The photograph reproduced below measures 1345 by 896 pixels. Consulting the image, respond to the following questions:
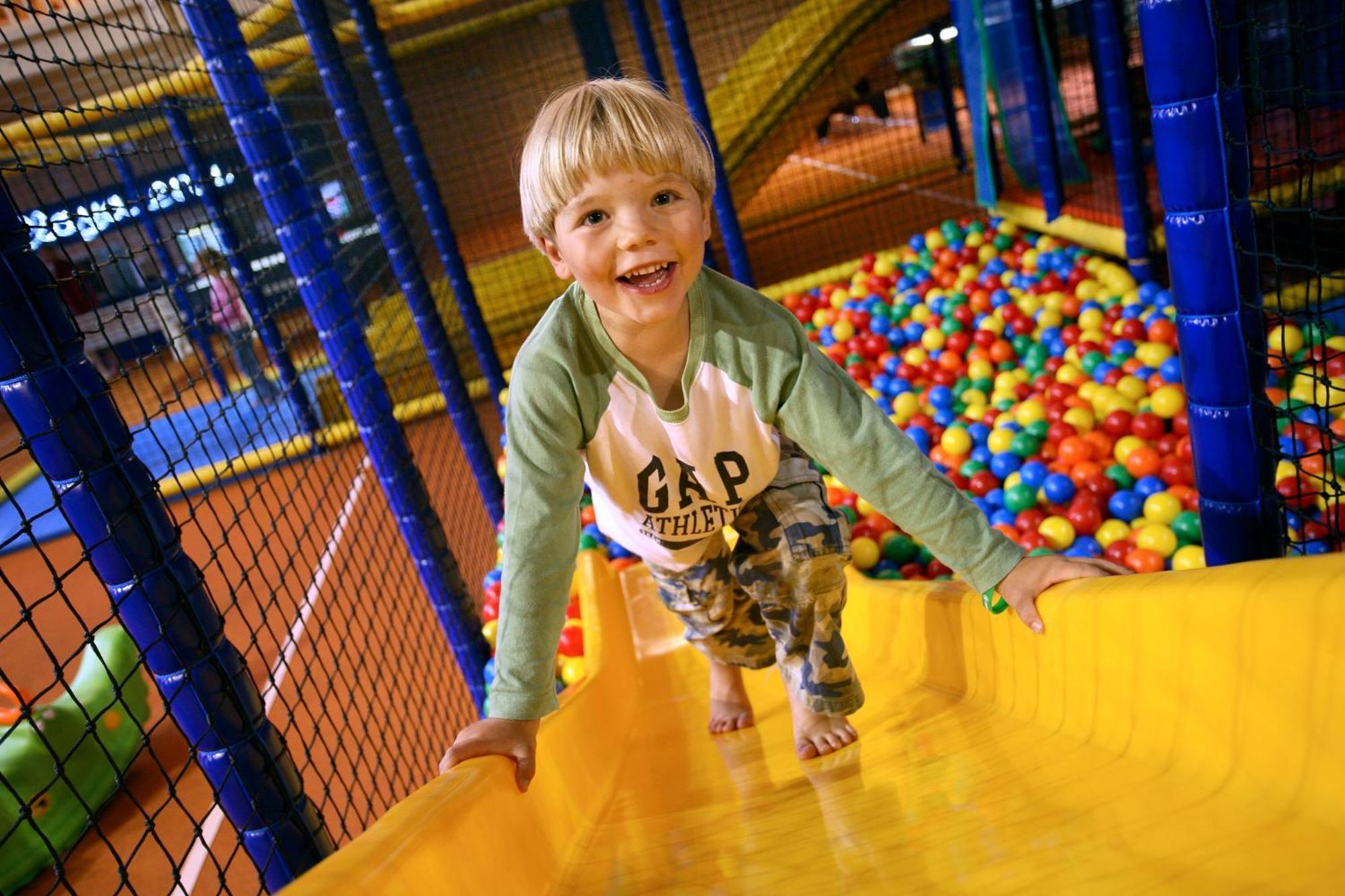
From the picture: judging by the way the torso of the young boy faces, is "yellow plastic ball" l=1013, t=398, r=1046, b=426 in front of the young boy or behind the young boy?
behind

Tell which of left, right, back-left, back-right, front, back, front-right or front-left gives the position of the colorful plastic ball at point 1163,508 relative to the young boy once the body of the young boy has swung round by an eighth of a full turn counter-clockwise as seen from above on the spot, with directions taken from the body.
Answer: left

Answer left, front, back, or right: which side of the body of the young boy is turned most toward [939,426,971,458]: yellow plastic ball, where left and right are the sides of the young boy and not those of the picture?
back

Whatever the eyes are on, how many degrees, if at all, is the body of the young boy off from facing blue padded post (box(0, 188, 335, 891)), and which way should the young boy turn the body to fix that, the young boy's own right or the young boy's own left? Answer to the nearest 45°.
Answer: approximately 90° to the young boy's own right

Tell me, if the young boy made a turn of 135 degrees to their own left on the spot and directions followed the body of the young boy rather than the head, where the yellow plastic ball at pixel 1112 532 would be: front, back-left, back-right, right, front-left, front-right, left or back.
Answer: front

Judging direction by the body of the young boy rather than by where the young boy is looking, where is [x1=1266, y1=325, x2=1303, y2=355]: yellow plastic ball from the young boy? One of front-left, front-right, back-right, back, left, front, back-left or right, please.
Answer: back-left

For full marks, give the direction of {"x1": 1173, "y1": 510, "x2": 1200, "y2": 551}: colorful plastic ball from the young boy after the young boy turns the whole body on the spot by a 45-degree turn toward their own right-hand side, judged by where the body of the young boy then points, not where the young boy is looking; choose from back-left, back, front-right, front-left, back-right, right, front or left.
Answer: back

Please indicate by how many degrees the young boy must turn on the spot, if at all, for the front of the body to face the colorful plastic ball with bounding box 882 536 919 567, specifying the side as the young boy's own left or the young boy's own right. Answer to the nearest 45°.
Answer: approximately 180°

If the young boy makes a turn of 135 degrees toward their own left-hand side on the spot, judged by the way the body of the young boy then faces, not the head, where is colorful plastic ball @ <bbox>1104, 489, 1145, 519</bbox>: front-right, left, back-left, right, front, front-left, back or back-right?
front

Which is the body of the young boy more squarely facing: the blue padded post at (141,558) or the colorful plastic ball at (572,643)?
the blue padded post

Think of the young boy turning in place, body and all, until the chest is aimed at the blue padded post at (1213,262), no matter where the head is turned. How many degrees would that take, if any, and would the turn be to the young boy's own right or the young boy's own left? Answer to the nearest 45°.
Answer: approximately 90° to the young boy's own left

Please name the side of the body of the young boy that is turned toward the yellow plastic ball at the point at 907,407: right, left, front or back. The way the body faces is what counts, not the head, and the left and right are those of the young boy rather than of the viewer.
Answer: back

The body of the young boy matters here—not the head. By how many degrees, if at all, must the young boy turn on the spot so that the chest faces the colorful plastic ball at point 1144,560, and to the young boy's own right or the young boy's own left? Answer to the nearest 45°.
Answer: approximately 135° to the young boy's own left

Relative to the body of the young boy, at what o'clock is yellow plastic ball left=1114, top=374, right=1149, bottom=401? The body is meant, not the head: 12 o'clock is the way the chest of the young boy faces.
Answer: The yellow plastic ball is roughly at 7 o'clock from the young boy.

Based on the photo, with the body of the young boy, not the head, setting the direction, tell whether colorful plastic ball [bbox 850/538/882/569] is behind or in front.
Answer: behind

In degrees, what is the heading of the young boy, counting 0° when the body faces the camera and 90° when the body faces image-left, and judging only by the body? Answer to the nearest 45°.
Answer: approximately 0°

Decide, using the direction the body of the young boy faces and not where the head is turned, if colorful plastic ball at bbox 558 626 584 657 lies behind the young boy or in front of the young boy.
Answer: behind
